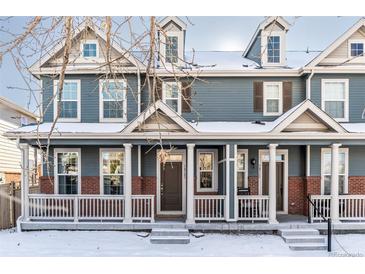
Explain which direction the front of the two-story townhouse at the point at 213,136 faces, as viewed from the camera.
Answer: facing the viewer

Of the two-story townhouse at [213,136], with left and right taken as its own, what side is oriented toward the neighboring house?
right

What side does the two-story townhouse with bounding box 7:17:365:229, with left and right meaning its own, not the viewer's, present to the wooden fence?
right
